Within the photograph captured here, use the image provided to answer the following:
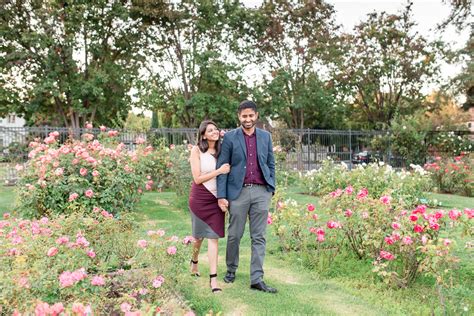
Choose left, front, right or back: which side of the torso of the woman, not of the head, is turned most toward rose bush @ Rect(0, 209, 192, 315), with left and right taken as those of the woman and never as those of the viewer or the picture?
right

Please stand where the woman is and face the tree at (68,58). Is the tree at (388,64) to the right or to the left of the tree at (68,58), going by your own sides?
right

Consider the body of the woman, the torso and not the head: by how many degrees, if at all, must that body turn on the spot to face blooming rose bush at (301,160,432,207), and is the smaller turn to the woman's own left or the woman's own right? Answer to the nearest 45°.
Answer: approximately 90° to the woman's own left

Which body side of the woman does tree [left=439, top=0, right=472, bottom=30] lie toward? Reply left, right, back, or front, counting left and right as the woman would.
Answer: left

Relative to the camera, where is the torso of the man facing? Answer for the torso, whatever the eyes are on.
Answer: toward the camera

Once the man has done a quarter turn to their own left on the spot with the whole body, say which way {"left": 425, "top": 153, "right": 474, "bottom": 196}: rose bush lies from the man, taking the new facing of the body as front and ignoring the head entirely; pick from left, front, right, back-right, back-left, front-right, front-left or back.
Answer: front-left

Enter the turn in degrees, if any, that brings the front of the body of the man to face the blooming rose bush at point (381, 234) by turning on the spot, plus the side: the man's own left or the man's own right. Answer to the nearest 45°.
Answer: approximately 90° to the man's own left

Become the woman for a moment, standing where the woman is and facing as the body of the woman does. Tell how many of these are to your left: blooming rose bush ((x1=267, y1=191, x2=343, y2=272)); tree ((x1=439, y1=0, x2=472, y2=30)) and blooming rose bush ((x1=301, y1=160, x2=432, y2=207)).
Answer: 3

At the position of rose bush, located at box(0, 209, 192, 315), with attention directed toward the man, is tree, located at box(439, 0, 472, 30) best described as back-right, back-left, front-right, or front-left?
front-left

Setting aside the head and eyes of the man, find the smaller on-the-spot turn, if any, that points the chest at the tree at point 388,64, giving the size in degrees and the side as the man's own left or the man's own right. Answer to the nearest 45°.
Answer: approximately 180°

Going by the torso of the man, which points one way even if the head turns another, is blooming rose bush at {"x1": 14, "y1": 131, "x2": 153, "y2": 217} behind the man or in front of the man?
behind

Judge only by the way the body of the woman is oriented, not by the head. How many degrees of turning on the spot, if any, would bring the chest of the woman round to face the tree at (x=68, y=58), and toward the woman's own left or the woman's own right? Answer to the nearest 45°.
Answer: approximately 135° to the woman's own left

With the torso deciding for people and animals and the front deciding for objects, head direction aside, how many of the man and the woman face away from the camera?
0
